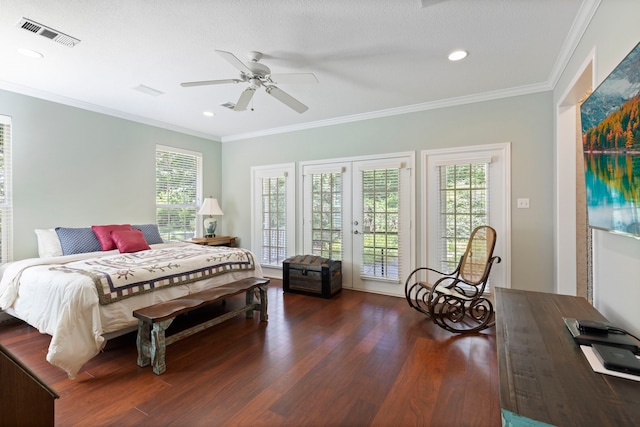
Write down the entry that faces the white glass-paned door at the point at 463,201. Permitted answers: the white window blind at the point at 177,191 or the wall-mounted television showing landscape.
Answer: the white window blind

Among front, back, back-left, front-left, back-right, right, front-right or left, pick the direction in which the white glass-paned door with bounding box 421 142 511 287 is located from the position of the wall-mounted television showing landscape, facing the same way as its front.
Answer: right

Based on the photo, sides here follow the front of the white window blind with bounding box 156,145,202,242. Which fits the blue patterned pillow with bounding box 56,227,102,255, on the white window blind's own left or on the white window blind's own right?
on the white window blind's own right

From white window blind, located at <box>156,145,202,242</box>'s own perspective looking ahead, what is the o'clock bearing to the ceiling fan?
The ceiling fan is roughly at 1 o'clock from the white window blind.

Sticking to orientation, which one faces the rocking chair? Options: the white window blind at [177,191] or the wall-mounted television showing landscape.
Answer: the white window blind

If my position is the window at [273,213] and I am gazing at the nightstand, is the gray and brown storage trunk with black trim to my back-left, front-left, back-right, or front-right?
back-left

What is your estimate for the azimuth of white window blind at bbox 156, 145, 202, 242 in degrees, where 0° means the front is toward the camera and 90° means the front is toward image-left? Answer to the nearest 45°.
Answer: approximately 315°

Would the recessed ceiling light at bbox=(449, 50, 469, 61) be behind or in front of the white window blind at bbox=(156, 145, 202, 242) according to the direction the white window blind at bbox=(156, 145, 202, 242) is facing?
in front

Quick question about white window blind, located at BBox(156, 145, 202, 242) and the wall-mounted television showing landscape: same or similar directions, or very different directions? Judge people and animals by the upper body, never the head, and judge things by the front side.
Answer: very different directions

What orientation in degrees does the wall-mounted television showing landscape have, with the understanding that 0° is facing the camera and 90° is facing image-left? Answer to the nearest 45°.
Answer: approximately 45°

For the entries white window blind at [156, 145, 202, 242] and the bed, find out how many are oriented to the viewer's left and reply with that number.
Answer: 0
